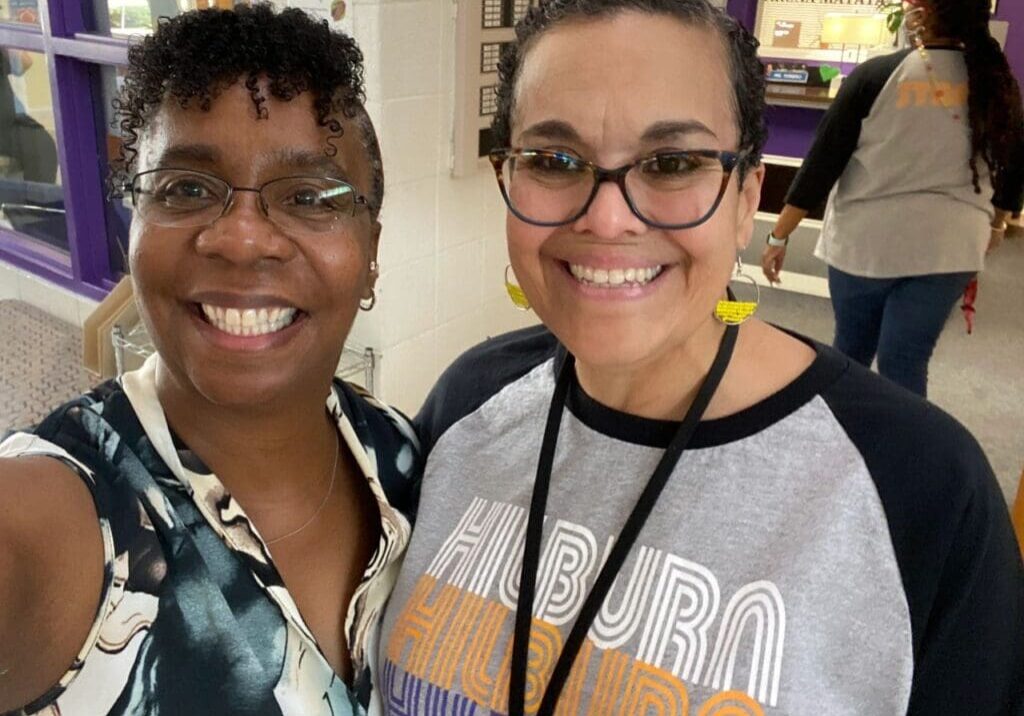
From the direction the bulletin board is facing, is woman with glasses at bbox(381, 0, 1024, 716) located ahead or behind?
ahead

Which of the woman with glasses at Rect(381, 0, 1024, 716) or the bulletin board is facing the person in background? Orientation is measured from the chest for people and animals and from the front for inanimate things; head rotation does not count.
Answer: the bulletin board

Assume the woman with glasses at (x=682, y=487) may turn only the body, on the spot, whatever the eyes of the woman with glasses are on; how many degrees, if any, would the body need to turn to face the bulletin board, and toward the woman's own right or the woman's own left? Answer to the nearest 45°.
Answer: approximately 135° to the woman's own right

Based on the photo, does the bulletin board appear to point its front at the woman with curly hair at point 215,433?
yes

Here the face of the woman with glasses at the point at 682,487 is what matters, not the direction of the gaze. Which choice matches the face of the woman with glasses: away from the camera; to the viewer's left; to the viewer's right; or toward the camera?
toward the camera

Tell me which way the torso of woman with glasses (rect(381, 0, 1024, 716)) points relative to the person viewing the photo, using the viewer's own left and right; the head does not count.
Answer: facing the viewer and to the left of the viewer

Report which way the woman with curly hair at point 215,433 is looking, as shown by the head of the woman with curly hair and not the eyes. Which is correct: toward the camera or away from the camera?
toward the camera

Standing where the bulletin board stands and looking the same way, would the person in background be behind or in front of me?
in front

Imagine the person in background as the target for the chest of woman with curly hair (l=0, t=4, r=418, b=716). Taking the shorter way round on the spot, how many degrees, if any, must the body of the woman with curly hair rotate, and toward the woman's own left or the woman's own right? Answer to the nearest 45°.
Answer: approximately 90° to the woman's own left

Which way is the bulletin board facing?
toward the camera

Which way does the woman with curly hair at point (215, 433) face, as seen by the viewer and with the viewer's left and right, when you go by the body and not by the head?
facing the viewer and to the right of the viewer
